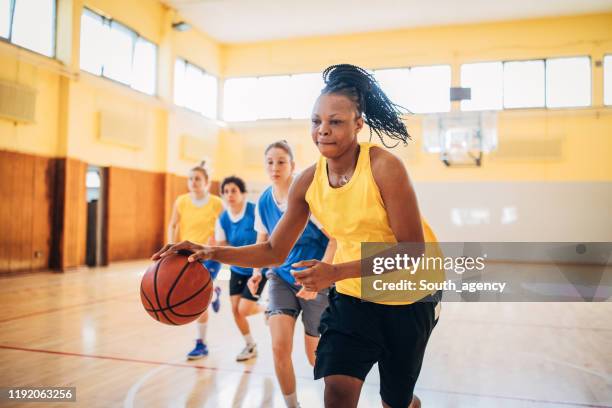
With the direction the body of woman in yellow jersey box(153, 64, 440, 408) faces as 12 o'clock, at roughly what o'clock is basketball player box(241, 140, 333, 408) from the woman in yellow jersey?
The basketball player is roughly at 4 o'clock from the woman in yellow jersey.

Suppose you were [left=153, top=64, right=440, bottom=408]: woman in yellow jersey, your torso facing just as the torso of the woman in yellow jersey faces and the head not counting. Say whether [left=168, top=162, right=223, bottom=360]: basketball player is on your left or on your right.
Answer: on your right

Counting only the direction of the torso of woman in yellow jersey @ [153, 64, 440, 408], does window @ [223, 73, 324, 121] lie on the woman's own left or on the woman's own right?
on the woman's own right

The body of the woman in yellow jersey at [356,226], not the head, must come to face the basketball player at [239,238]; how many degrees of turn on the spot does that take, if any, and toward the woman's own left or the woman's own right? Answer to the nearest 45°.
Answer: approximately 135° to the woman's own right

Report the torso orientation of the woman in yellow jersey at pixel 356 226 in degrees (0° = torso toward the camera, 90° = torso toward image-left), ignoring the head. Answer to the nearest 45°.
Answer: approximately 45°

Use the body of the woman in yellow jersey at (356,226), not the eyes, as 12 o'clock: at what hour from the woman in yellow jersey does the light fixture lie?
The light fixture is roughly at 4 o'clock from the woman in yellow jersey.

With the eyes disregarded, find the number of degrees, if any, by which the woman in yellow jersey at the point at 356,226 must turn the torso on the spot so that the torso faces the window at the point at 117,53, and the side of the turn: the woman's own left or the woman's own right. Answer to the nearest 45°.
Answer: approximately 90° to the woman's own right

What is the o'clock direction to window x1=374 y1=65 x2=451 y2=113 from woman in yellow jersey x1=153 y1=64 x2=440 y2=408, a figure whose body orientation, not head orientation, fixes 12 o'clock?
The window is roughly at 5 o'clock from the woman in yellow jersey.
